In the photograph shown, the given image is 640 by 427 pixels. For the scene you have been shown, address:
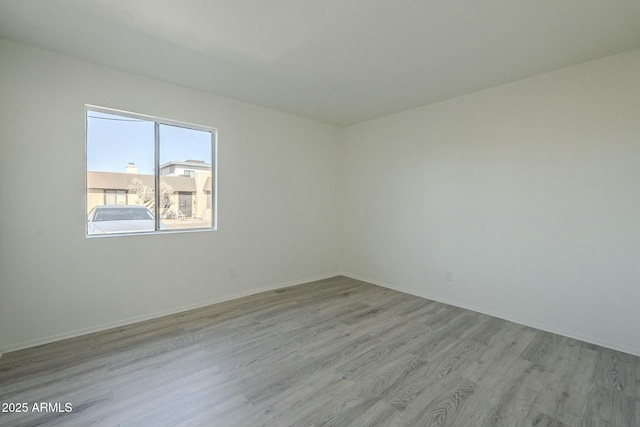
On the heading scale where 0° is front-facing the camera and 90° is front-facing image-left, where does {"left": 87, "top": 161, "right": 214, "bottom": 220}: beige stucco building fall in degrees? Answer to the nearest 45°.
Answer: approximately 0°
